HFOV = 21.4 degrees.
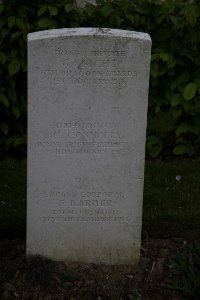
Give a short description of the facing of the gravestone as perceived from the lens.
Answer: facing the viewer
